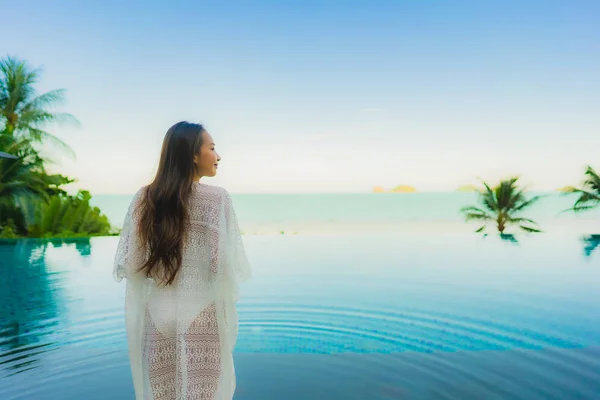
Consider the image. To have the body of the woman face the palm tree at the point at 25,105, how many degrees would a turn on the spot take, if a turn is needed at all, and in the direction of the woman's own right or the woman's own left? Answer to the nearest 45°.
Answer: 0° — they already face it

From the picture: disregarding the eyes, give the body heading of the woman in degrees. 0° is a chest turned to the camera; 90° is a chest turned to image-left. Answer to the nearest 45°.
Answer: approximately 180°

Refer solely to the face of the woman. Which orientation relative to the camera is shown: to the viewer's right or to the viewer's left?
to the viewer's right

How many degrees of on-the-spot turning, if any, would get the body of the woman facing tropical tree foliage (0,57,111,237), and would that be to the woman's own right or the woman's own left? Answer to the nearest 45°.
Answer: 0° — they already face it

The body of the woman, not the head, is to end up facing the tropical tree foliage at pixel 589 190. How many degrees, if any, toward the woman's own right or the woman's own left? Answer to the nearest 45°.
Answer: approximately 45° to the woman's own right

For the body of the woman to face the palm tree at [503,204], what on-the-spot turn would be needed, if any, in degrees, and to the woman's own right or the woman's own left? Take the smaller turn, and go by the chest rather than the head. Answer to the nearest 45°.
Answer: approximately 45° to the woman's own right
